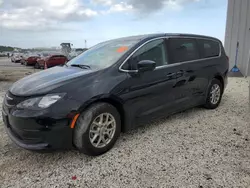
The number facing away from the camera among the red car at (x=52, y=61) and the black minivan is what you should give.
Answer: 0

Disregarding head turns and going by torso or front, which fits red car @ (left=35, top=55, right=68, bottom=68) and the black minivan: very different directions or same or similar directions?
same or similar directions

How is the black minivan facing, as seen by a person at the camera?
facing the viewer and to the left of the viewer

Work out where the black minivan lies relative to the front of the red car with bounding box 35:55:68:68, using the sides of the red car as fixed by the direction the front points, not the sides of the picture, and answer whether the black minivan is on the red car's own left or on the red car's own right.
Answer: on the red car's own left

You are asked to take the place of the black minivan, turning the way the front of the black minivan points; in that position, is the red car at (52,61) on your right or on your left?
on your right
